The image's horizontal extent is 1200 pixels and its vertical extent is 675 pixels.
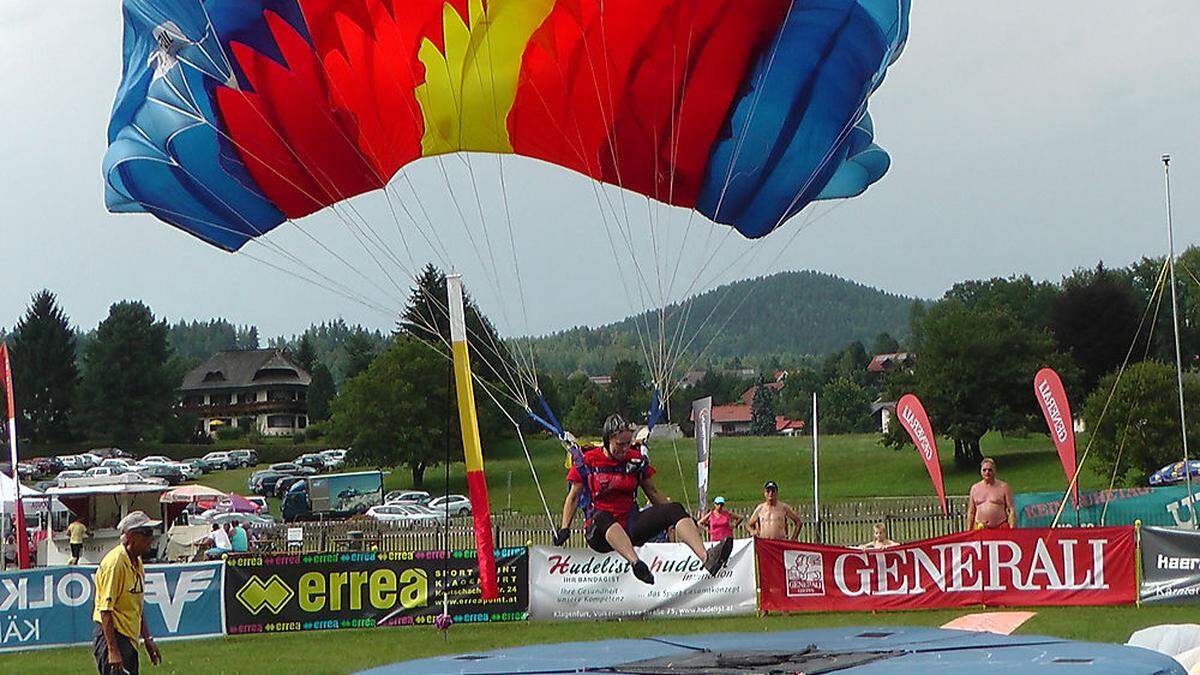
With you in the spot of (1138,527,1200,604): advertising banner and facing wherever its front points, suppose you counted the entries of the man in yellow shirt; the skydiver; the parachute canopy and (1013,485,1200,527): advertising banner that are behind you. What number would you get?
1

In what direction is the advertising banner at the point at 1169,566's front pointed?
toward the camera

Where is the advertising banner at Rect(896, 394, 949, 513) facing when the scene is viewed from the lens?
facing the viewer

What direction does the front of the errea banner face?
toward the camera

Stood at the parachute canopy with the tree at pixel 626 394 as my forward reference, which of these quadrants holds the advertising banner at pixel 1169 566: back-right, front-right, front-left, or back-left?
front-right

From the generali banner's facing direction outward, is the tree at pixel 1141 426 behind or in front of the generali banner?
behind

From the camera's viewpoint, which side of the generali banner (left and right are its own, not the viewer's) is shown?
front

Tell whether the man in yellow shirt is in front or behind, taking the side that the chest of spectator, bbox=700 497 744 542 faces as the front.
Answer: in front

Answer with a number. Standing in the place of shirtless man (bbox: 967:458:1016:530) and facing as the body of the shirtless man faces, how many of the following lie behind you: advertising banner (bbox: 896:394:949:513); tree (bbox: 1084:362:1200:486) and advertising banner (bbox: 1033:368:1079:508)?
3

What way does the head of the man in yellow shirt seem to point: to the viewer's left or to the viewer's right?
to the viewer's right

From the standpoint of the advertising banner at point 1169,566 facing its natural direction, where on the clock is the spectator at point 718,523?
The spectator is roughly at 3 o'clock from the advertising banner.

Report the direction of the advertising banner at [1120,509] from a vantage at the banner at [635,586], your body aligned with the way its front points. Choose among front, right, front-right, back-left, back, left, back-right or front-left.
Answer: back-left

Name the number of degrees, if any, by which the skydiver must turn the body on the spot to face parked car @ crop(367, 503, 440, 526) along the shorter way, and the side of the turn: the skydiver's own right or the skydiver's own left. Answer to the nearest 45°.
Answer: approximately 135° to the skydiver's own left
